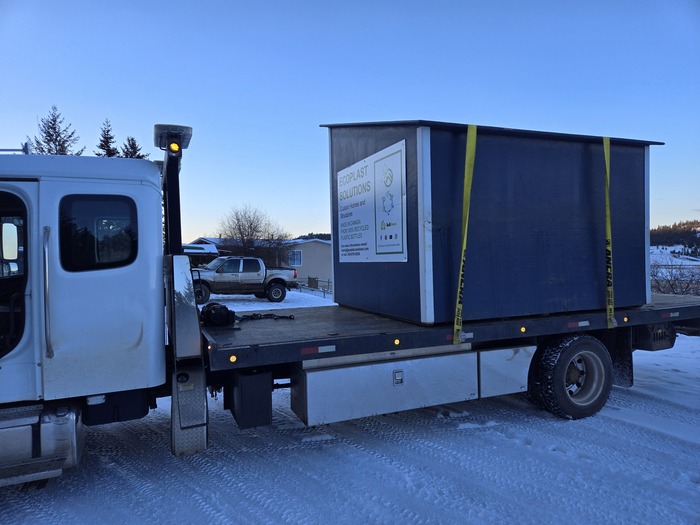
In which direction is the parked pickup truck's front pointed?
to the viewer's left

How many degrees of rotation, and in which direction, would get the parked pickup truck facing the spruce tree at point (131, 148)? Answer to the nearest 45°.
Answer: approximately 45° to its right

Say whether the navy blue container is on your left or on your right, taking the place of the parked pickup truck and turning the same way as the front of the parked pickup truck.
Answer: on your left

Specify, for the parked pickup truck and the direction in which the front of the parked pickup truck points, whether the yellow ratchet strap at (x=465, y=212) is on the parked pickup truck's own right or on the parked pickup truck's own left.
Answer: on the parked pickup truck's own left

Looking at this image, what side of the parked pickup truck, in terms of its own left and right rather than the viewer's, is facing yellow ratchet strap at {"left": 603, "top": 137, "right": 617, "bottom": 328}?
left

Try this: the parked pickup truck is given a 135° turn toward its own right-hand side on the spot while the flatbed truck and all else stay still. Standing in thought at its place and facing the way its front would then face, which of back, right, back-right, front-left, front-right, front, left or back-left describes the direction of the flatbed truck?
back-right
